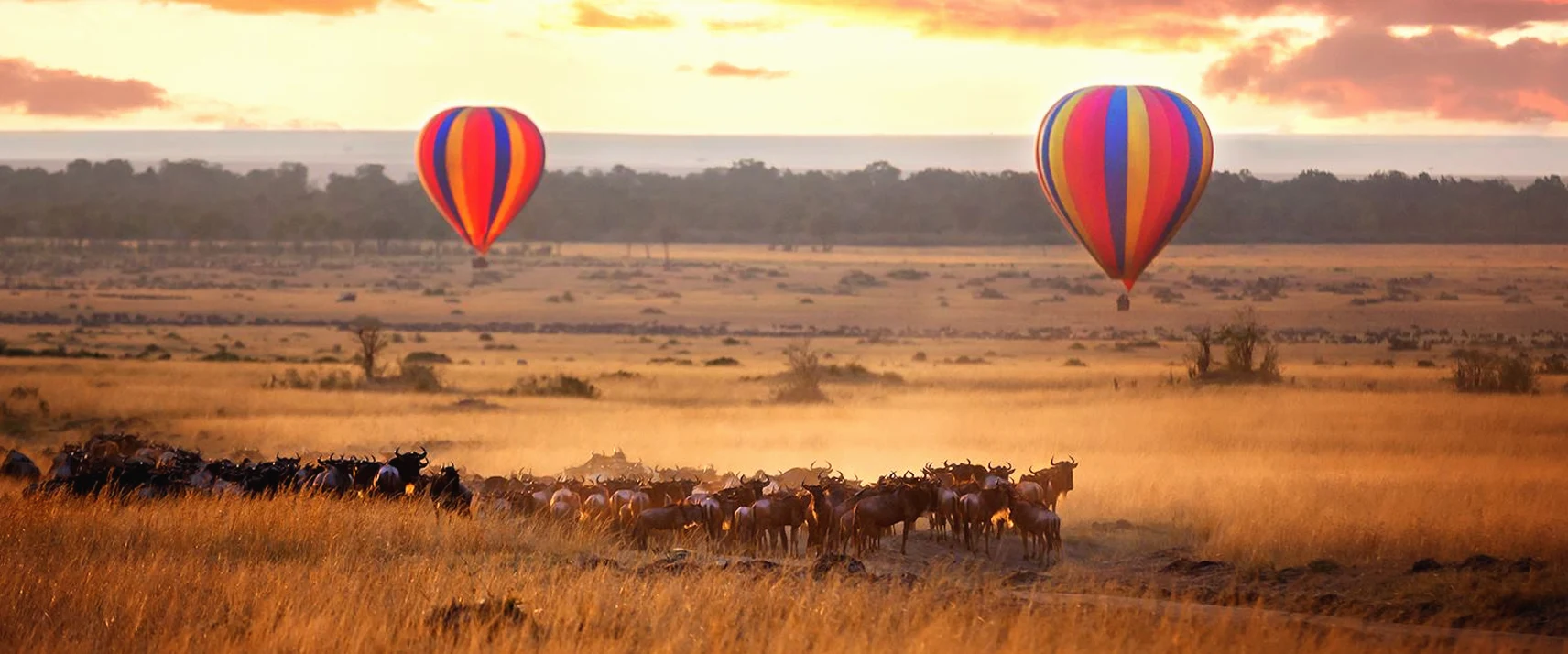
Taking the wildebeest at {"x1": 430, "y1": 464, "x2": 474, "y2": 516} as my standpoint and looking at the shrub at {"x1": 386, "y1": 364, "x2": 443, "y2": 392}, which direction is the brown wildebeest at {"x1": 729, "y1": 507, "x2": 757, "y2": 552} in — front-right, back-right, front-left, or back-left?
back-right

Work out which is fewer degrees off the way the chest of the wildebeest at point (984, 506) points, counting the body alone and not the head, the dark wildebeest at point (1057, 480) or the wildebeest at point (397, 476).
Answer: the dark wildebeest

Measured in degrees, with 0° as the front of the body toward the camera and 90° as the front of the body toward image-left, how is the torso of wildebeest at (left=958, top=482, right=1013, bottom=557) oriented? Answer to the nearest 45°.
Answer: approximately 225°

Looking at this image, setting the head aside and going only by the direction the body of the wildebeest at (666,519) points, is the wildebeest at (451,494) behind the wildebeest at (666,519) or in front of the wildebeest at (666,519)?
behind

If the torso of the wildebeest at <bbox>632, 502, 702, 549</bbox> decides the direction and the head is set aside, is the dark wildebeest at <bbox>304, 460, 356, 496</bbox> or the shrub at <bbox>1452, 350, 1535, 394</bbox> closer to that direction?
the shrub

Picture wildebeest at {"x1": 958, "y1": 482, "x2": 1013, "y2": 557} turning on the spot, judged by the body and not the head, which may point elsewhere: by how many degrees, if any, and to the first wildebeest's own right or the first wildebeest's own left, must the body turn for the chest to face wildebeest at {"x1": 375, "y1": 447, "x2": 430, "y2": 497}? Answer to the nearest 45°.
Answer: approximately 135° to the first wildebeest's own left

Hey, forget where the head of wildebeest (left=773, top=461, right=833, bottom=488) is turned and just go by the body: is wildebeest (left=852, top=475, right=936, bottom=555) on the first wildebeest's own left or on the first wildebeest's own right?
on the first wildebeest's own right

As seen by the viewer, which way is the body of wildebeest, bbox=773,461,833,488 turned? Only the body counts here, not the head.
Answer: to the viewer's right
